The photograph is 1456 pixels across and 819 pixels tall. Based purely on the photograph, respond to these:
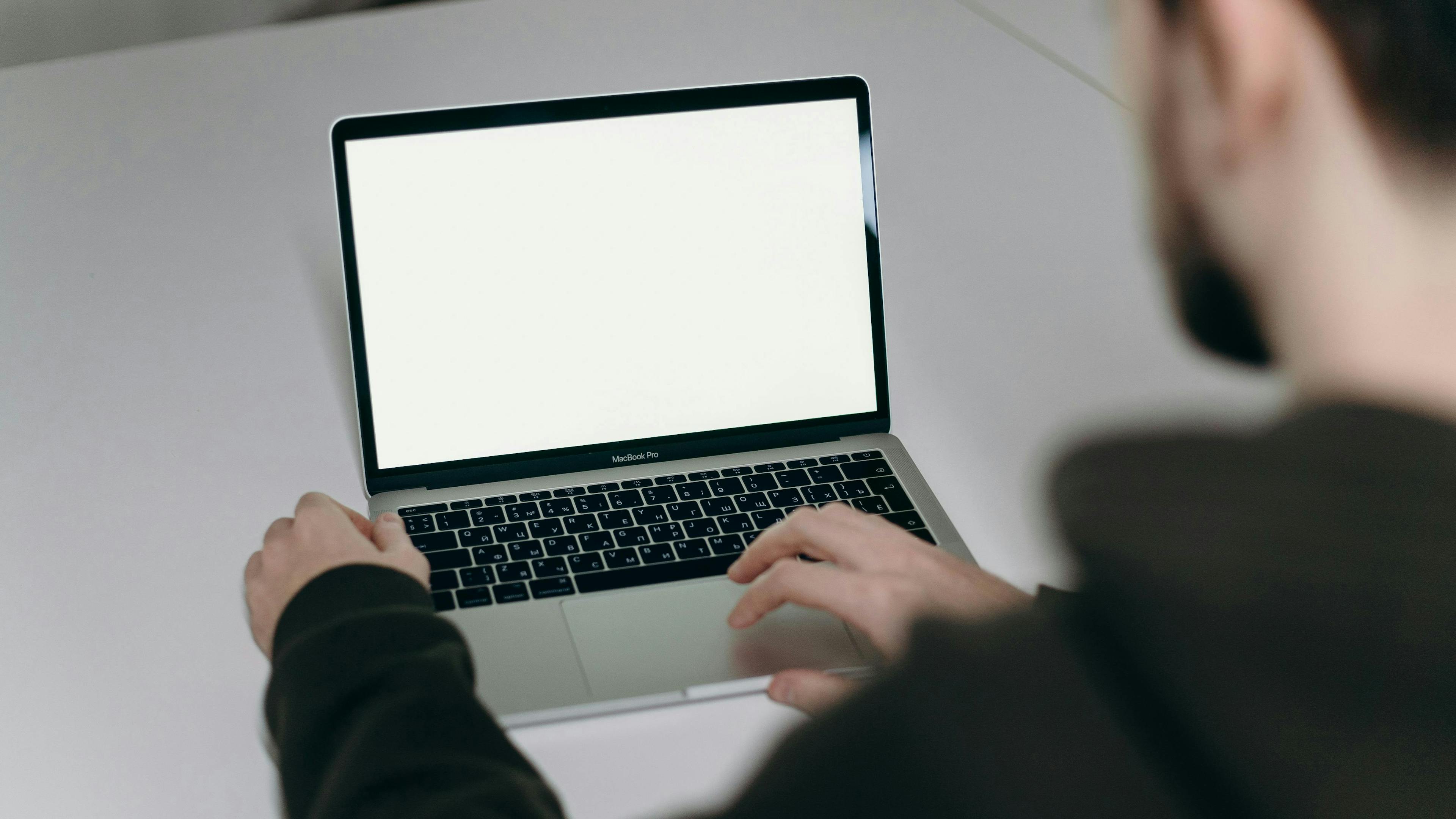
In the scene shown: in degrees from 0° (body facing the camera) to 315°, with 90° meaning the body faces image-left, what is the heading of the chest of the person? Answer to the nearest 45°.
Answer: approximately 135°

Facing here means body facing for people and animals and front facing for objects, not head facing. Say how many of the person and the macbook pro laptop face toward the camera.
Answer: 1

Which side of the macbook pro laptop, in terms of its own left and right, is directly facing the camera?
front

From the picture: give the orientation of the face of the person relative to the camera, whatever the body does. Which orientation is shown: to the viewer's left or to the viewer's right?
to the viewer's left
